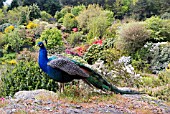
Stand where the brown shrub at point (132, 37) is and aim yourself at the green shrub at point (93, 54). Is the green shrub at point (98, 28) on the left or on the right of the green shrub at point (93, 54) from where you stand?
right

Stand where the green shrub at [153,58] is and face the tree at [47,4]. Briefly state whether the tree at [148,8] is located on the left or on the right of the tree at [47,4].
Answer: right

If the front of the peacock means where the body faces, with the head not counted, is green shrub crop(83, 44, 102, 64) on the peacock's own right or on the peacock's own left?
on the peacock's own right

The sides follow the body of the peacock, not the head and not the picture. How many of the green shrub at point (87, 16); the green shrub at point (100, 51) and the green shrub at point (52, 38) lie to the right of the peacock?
3

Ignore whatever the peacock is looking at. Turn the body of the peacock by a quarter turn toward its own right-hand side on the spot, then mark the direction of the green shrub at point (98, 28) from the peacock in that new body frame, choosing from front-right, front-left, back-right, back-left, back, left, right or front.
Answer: front

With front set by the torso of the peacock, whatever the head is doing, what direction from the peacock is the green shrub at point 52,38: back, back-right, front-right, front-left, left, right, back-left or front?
right

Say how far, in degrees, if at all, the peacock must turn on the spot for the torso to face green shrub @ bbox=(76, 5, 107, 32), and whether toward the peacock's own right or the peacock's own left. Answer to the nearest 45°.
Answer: approximately 90° to the peacock's own right

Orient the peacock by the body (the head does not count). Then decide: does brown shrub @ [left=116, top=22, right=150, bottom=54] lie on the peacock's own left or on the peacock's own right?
on the peacock's own right

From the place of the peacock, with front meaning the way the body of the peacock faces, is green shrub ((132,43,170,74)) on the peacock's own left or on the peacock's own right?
on the peacock's own right

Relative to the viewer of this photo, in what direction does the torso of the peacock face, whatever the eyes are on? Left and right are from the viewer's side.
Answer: facing to the left of the viewer
